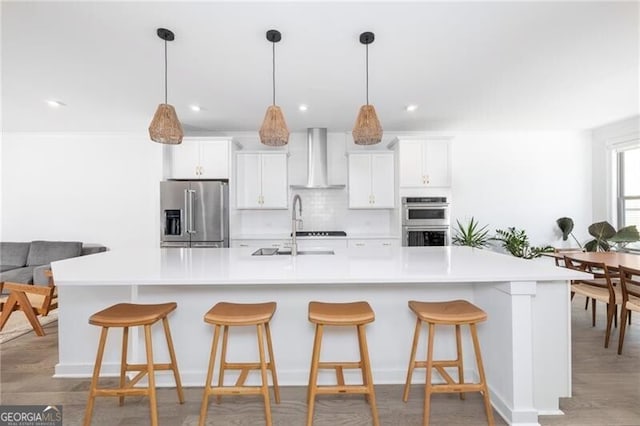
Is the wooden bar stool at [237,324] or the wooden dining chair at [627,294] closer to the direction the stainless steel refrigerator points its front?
the wooden bar stool

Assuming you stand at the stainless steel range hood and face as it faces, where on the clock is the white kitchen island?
The white kitchen island is roughly at 12 o'clock from the stainless steel range hood.

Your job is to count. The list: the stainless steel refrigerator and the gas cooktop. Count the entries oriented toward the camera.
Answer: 2

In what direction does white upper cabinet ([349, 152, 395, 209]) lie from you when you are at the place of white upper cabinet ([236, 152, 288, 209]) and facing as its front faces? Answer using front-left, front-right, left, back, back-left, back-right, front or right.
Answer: left

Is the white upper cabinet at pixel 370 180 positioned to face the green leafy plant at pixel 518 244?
no

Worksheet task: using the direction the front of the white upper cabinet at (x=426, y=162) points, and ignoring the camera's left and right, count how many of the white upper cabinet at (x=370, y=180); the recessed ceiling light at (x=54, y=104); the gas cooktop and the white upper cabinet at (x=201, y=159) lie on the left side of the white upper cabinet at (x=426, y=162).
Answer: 0

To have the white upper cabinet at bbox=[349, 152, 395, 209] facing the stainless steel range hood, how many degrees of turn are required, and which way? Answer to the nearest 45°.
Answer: approximately 90° to its right

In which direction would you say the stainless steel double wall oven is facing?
toward the camera

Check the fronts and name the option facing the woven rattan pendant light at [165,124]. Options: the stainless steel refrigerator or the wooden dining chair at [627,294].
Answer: the stainless steel refrigerator

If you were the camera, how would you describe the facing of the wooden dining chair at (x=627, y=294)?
facing away from the viewer and to the right of the viewer

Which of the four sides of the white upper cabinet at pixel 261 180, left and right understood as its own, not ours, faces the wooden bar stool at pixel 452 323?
front

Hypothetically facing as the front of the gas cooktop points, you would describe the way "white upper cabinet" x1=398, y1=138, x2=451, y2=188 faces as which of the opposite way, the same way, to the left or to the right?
the same way

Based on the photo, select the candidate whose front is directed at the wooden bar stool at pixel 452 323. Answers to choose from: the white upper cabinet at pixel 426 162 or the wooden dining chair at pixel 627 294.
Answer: the white upper cabinet

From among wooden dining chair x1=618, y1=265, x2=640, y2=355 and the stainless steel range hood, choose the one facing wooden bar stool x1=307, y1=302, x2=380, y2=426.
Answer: the stainless steel range hood

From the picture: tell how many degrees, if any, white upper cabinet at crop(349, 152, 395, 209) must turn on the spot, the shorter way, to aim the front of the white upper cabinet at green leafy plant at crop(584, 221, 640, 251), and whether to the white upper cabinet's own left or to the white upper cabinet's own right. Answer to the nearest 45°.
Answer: approximately 90° to the white upper cabinet's own left

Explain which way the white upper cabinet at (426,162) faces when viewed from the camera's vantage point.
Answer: facing the viewer

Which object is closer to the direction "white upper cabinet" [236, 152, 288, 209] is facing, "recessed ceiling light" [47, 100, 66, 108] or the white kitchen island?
the white kitchen island

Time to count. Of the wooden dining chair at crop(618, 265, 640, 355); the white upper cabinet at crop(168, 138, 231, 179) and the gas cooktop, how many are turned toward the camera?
2
